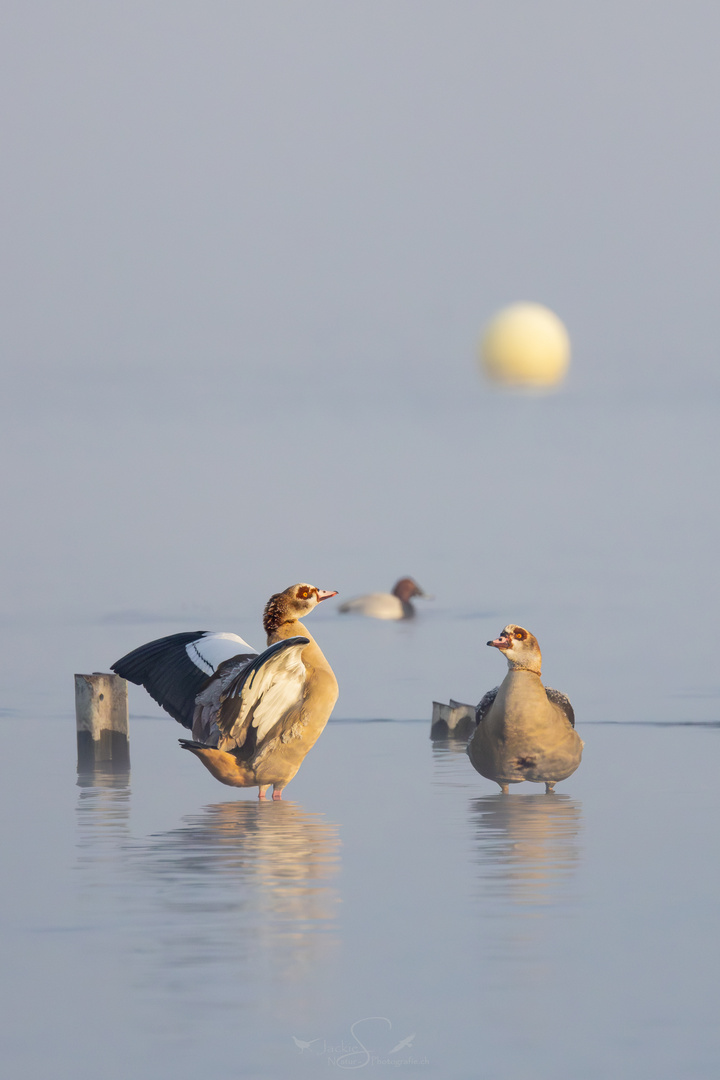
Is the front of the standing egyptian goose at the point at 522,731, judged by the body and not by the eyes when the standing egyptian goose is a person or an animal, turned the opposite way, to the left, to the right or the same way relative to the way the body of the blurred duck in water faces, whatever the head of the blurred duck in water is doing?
to the right

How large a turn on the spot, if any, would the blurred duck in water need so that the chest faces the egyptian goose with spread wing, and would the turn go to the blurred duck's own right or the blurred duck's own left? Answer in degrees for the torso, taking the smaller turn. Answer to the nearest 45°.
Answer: approximately 90° to the blurred duck's own right

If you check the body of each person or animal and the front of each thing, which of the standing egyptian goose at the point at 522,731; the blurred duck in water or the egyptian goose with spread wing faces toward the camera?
the standing egyptian goose

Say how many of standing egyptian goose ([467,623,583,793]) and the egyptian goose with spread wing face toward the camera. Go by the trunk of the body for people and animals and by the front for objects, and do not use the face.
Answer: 1

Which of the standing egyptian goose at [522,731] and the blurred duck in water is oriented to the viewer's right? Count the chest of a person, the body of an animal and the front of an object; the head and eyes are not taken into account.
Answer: the blurred duck in water

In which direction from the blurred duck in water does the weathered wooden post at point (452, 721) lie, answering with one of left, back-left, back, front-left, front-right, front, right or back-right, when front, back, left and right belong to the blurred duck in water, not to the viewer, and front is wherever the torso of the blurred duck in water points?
right

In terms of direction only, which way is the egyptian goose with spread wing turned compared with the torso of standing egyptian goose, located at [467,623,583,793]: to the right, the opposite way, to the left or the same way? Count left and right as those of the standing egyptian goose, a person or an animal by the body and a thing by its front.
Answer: to the left

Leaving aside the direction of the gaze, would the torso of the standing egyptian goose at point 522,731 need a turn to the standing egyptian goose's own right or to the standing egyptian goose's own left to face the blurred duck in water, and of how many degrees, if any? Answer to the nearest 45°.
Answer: approximately 180°

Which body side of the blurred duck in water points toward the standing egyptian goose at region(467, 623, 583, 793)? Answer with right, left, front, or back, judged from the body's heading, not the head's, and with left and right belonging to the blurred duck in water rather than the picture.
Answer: right

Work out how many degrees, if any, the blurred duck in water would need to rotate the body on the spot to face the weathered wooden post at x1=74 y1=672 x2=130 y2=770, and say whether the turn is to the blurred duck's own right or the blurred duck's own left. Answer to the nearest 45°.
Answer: approximately 90° to the blurred duck's own right

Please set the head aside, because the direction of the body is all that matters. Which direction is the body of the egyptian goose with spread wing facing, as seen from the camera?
to the viewer's right

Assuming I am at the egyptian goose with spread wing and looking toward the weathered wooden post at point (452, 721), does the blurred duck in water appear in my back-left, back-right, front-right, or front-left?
front-left

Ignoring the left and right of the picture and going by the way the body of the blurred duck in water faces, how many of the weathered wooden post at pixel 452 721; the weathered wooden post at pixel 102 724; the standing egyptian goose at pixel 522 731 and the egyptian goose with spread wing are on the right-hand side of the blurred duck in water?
4

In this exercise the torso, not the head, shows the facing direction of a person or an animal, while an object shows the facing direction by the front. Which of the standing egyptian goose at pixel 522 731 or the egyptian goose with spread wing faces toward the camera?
the standing egyptian goose

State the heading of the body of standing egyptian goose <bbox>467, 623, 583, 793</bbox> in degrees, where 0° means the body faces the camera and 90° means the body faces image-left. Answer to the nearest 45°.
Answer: approximately 0°

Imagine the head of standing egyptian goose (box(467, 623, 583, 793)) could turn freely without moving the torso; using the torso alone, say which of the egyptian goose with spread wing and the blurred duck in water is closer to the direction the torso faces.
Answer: the egyptian goose with spread wing

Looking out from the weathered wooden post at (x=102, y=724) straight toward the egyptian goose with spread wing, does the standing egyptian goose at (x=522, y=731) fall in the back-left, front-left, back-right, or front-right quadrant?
front-left

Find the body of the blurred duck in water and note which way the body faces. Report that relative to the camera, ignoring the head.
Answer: to the viewer's right
